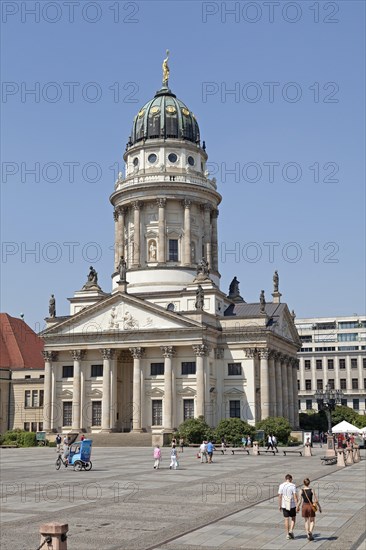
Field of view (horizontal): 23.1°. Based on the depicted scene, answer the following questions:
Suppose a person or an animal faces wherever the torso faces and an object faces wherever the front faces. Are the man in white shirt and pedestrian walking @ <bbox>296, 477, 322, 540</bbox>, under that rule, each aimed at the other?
no

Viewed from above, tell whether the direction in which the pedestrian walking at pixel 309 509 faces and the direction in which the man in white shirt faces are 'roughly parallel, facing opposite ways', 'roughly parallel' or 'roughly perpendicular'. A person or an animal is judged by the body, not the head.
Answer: roughly parallel
